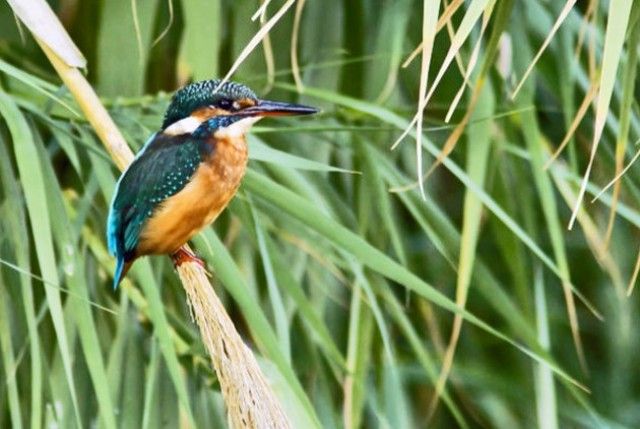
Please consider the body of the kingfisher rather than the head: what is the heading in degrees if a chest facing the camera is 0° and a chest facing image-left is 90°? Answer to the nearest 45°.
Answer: approximately 270°
